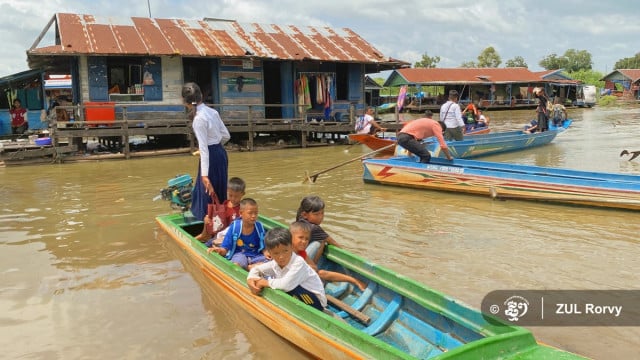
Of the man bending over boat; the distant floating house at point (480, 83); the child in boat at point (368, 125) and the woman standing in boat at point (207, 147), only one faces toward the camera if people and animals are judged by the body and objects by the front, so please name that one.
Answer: the distant floating house

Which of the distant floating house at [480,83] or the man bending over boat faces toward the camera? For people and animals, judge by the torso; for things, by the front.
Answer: the distant floating house

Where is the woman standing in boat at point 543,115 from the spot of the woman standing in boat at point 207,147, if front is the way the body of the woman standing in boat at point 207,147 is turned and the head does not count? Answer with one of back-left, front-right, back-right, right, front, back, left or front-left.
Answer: right

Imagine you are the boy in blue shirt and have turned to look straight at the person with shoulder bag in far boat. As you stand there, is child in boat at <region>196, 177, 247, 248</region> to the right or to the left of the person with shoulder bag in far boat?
left

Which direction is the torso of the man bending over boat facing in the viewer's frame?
to the viewer's right

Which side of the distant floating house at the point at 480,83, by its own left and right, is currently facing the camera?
front

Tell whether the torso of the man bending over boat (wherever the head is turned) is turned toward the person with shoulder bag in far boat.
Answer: no

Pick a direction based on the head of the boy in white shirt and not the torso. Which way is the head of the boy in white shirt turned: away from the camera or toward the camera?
toward the camera

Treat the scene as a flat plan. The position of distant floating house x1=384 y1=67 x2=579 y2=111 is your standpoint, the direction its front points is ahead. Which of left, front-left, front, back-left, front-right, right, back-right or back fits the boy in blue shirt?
front

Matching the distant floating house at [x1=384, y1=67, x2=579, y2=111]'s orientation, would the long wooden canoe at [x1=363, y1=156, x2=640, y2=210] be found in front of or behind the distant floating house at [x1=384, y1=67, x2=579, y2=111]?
in front

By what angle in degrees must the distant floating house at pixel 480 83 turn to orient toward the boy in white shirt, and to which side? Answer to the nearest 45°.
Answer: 0° — it already faces them

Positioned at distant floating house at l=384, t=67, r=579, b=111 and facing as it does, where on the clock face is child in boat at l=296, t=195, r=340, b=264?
The child in boat is roughly at 12 o'clock from the distant floating house.

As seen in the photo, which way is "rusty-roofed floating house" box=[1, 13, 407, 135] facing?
toward the camera
